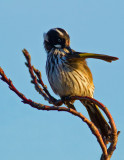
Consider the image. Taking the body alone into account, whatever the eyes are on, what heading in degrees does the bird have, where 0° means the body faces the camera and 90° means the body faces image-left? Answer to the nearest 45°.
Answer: approximately 45°
